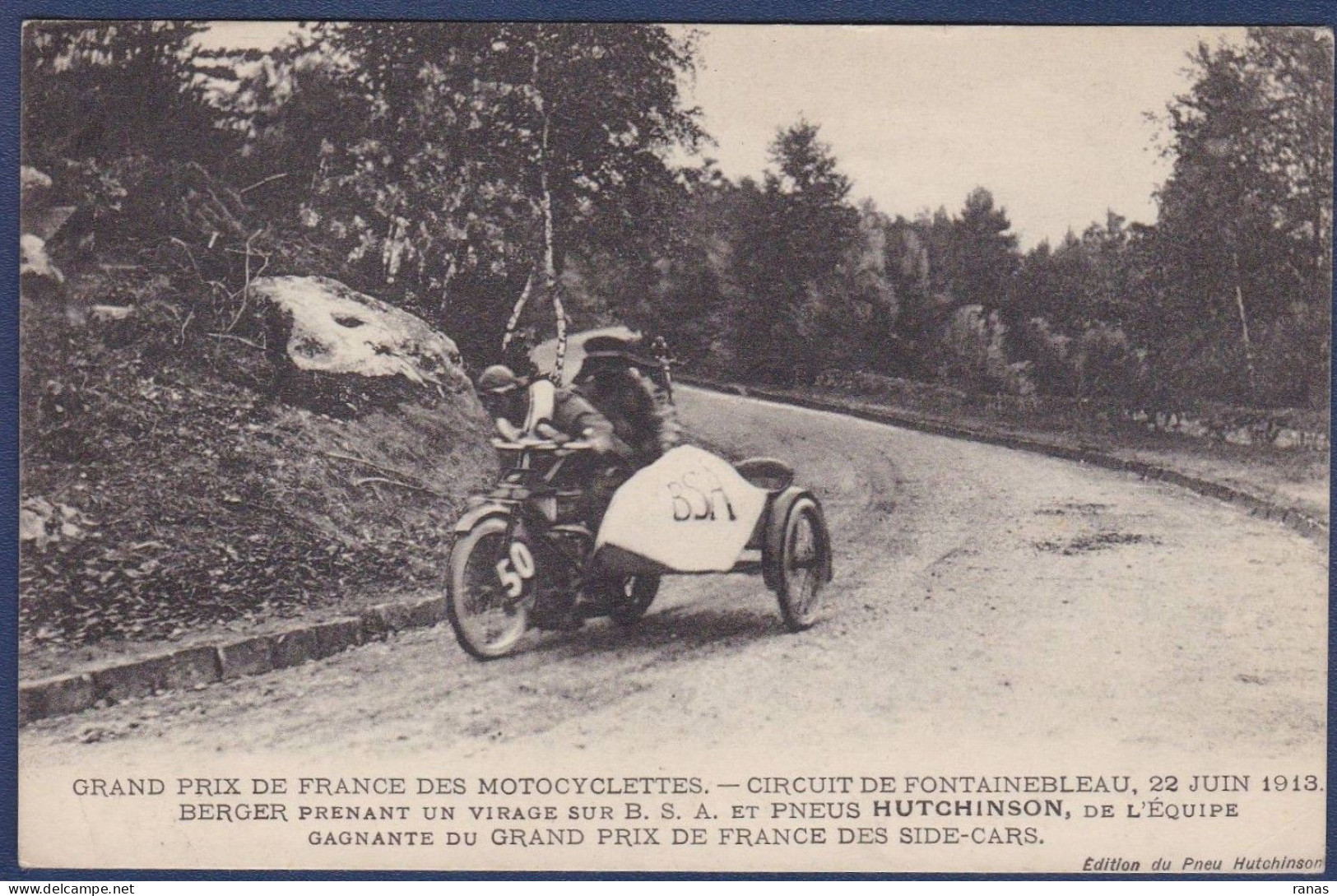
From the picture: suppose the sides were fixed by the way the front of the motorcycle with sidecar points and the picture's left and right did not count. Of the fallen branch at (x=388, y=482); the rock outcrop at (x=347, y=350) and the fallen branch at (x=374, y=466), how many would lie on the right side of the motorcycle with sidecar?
3

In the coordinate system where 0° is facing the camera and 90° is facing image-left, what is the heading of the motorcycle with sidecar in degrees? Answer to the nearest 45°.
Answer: approximately 45°

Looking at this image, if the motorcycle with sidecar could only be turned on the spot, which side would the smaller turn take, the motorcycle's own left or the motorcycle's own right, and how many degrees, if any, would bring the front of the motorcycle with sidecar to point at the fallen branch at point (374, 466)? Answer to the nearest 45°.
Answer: approximately 90° to the motorcycle's own right
